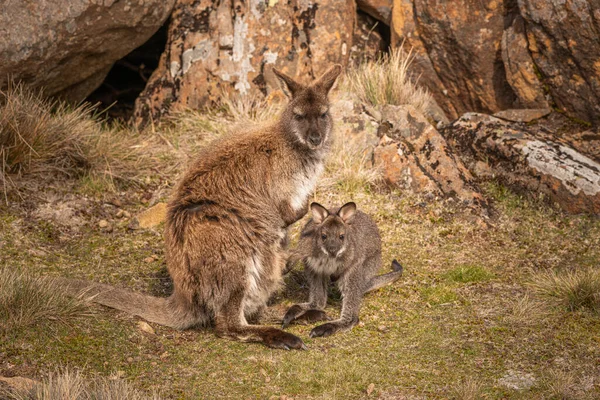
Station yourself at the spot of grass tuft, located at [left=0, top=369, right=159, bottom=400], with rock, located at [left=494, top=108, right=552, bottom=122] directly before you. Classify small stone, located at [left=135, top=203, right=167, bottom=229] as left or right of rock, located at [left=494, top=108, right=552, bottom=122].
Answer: left

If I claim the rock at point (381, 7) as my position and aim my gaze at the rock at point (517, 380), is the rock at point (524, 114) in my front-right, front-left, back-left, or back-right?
front-left

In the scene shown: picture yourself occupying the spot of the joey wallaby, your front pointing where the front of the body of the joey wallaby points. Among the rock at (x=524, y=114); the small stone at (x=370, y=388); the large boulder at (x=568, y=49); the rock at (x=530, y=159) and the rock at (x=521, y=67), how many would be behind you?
4

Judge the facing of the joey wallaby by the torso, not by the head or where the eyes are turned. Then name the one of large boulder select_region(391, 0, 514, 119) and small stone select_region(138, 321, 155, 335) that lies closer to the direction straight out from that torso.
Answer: the small stone

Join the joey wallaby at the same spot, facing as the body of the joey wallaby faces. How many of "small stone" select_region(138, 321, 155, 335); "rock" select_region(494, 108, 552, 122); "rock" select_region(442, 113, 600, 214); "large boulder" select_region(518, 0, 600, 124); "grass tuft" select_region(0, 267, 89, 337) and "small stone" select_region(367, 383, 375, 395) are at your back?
3

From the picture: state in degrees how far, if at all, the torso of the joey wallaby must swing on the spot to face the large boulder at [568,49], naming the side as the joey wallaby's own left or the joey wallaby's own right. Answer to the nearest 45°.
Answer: approximately 180°

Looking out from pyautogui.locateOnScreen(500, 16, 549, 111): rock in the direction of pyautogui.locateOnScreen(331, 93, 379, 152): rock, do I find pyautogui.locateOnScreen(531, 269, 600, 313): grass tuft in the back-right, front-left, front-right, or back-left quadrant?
front-left

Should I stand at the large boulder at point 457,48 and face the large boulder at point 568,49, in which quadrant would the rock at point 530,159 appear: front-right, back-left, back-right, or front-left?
front-right

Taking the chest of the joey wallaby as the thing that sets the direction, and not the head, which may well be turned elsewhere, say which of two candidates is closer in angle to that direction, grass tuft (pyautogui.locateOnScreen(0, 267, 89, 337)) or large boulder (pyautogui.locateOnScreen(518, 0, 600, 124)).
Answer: the grass tuft

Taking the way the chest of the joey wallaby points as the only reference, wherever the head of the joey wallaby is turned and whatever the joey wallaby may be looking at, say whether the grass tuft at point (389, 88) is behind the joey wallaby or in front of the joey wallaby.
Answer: behind

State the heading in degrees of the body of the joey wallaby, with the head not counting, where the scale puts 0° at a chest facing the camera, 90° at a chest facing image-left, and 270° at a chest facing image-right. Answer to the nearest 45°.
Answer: approximately 45°

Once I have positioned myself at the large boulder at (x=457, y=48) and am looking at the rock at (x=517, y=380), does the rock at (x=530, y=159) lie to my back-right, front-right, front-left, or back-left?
front-left

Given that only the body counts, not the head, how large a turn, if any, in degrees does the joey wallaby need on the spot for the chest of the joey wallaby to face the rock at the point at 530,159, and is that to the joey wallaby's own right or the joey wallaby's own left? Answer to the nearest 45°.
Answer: approximately 180°

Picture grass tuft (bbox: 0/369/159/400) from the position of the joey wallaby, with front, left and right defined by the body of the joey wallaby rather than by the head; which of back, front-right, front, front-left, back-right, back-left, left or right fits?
front

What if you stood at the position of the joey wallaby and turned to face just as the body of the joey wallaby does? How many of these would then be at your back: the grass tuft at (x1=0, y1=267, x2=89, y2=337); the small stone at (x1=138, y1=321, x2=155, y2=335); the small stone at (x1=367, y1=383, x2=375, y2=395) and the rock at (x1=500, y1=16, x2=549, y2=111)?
1

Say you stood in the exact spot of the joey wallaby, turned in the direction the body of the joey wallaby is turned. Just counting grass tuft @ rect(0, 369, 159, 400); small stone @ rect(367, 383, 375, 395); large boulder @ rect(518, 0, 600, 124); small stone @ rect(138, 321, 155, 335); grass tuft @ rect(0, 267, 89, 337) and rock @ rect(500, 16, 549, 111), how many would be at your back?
2

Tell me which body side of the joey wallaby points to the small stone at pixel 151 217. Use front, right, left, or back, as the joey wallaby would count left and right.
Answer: right

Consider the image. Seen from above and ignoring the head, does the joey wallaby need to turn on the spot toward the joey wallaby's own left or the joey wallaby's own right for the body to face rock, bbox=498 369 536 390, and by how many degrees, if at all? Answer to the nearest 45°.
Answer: approximately 90° to the joey wallaby's own left
